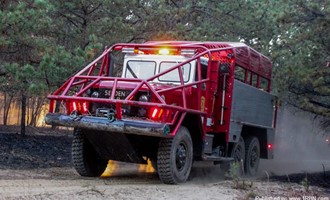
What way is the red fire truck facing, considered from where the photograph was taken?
facing the viewer and to the left of the viewer
